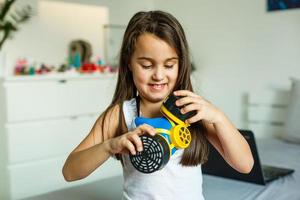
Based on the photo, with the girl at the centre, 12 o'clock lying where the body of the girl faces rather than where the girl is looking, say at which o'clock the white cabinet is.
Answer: The white cabinet is roughly at 5 o'clock from the girl.

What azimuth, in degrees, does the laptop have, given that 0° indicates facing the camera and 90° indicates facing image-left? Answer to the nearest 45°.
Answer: approximately 225°

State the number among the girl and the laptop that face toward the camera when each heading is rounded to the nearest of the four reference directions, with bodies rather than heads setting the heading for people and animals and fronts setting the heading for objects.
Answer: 1

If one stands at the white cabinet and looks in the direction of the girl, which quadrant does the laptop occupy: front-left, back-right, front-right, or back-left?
front-left

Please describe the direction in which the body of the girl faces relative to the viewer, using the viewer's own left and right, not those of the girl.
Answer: facing the viewer

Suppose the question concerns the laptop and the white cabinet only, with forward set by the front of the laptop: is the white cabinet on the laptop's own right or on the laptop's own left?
on the laptop's own left

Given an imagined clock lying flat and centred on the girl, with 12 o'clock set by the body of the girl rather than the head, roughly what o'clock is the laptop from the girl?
The laptop is roughly at 7 o'clock from the girl.
